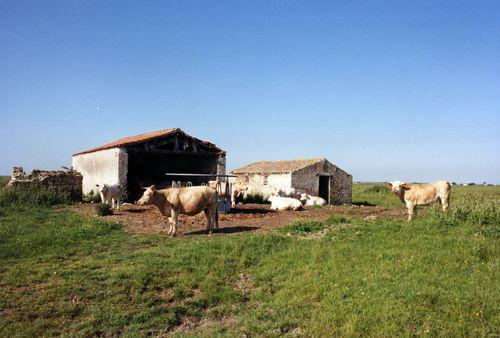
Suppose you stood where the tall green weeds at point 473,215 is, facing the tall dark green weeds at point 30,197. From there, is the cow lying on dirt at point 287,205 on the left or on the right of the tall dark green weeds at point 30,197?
right

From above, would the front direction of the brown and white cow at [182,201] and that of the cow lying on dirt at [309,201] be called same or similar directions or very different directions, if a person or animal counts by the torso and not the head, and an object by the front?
same or similar directions

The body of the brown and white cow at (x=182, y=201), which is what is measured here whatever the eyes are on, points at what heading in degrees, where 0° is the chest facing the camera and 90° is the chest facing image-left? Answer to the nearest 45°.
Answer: approximately 90°

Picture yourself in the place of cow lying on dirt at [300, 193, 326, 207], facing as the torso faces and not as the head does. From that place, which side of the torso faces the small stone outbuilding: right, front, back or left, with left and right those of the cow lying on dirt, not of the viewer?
right

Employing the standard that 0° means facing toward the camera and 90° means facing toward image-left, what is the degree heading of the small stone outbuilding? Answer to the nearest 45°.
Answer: approximately 315°

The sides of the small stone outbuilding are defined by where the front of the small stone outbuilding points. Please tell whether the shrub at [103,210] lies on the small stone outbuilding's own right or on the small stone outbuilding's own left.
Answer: on the small stone outbuilding's own right

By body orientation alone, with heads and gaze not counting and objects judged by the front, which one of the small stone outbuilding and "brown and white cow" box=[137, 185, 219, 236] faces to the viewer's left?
the brown and white cow

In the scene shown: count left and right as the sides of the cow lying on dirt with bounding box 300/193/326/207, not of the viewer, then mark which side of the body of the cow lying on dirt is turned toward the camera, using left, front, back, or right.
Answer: left

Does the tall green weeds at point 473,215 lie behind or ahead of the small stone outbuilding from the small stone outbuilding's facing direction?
ahead
